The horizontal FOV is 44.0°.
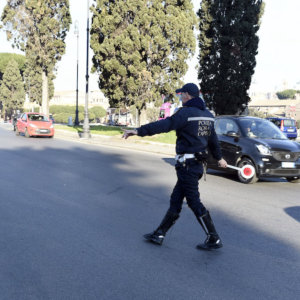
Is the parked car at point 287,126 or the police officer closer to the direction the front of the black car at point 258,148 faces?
the police officer

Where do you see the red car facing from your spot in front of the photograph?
facing the viewer and to the right of the viewer

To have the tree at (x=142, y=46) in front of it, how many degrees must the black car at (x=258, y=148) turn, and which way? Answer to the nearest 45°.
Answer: approximately 180°

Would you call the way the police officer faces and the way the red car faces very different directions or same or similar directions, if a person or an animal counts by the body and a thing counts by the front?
very different directions

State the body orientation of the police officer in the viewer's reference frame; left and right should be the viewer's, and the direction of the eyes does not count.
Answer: facing away from the viewer and to the left of the viewer

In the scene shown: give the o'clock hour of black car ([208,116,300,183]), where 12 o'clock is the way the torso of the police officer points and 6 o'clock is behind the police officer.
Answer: The black car is roughly at 2 o'clock from the police officer.
